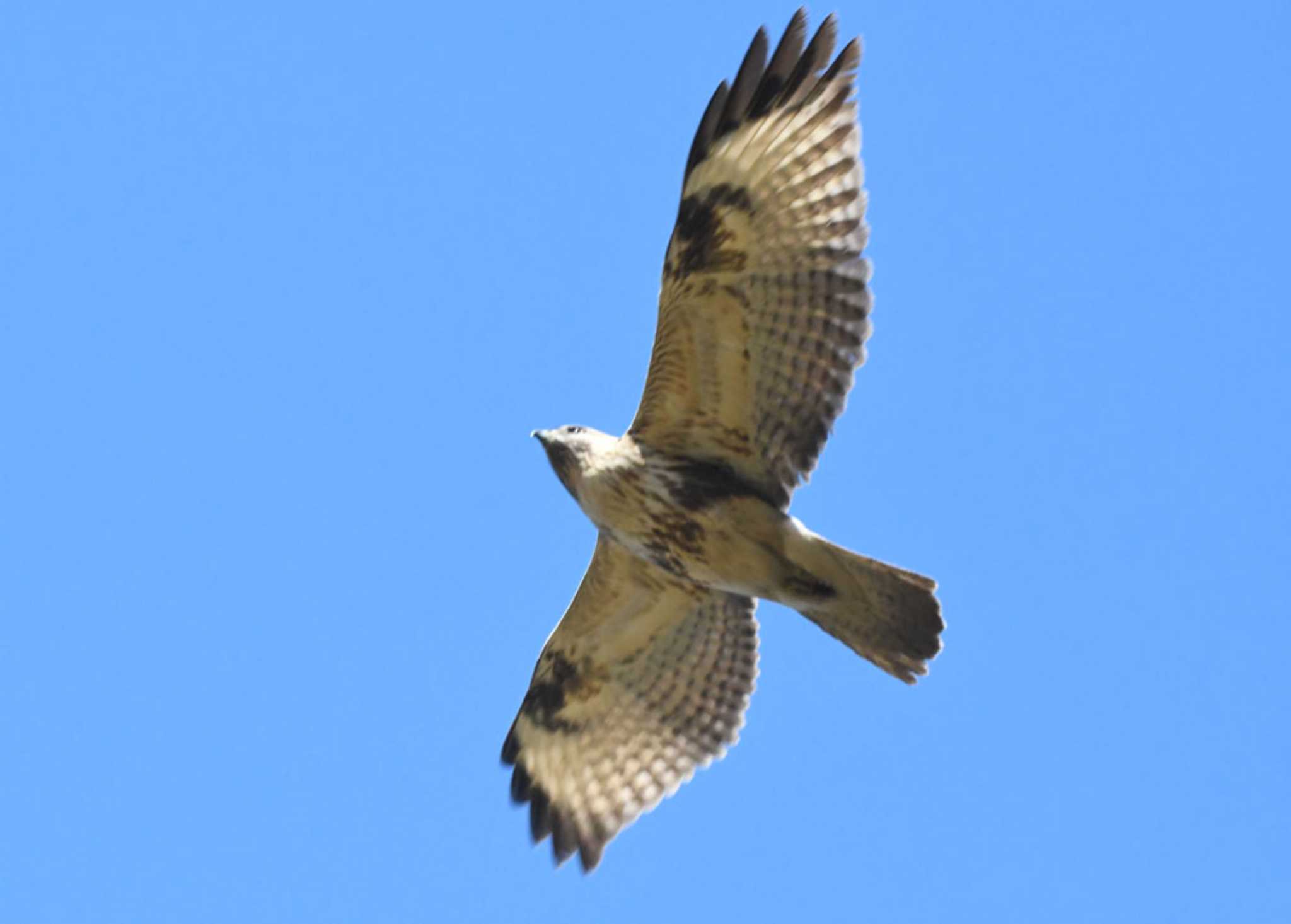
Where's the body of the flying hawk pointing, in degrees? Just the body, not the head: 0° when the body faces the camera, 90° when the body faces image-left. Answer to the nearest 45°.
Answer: approximately 90°
